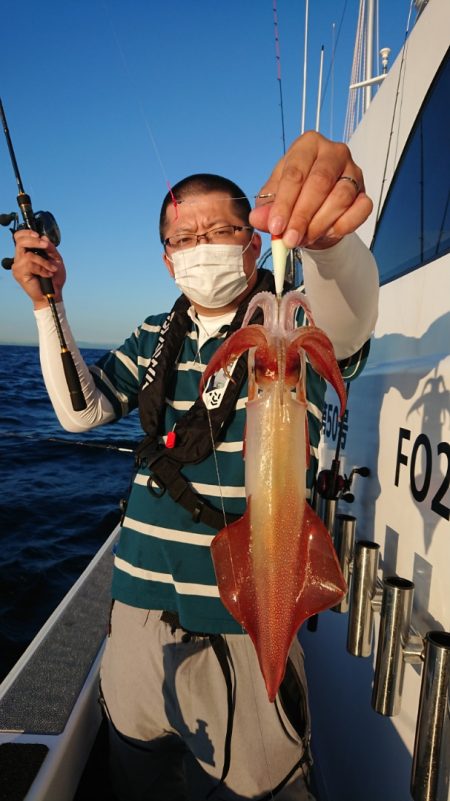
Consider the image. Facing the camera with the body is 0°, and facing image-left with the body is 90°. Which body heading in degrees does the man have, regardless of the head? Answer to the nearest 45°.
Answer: approximately 0°

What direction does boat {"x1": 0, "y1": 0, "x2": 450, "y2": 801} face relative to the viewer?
away from the camera

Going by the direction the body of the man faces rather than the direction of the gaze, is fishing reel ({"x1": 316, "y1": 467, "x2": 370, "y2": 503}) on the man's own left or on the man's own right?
on the man's own left
